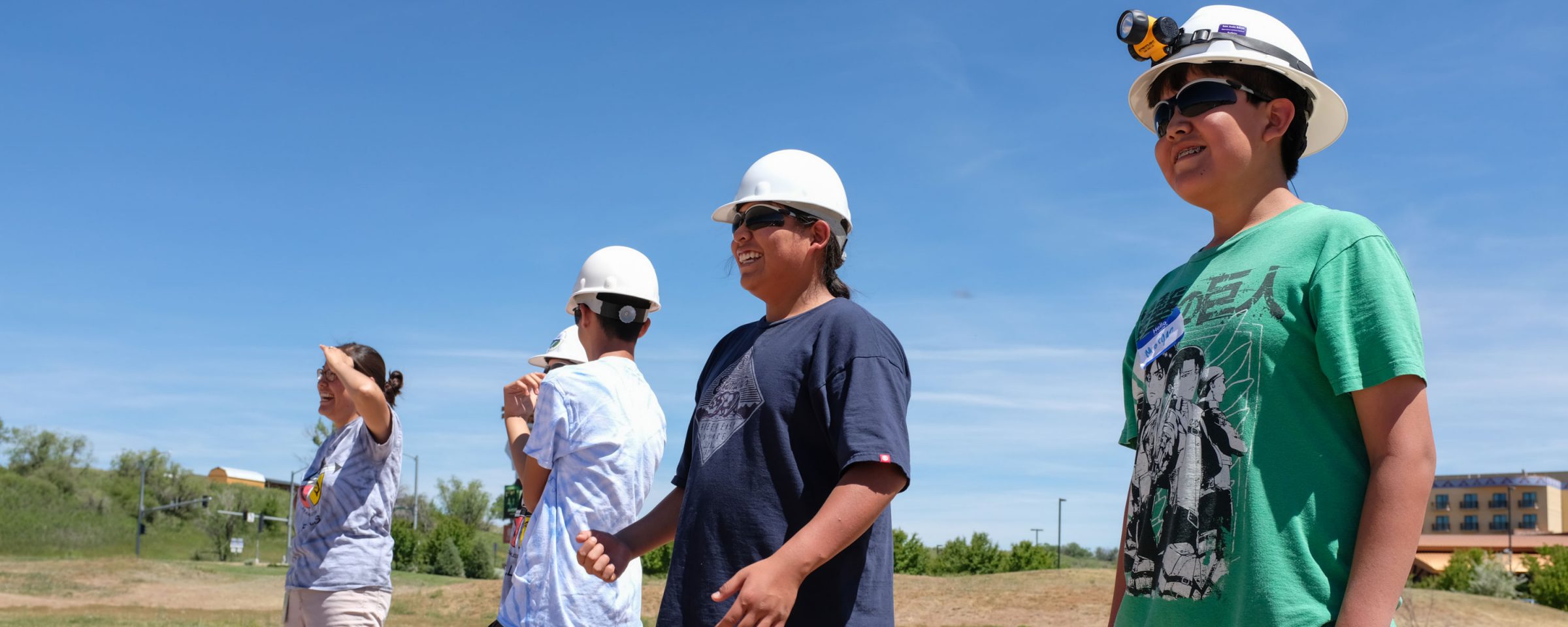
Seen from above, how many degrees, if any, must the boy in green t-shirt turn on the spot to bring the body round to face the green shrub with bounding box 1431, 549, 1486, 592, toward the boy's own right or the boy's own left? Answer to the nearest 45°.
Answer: approximately 135° to the boy's own right

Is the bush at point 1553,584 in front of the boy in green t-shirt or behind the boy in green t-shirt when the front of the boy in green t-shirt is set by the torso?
behind

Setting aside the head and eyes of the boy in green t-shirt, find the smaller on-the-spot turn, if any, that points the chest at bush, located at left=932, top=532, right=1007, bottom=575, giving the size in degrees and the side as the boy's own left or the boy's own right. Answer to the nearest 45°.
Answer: approximately 135° to the boy's own right

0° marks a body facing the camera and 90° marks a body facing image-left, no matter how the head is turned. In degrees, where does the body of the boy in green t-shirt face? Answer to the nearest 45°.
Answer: approximately 45°
